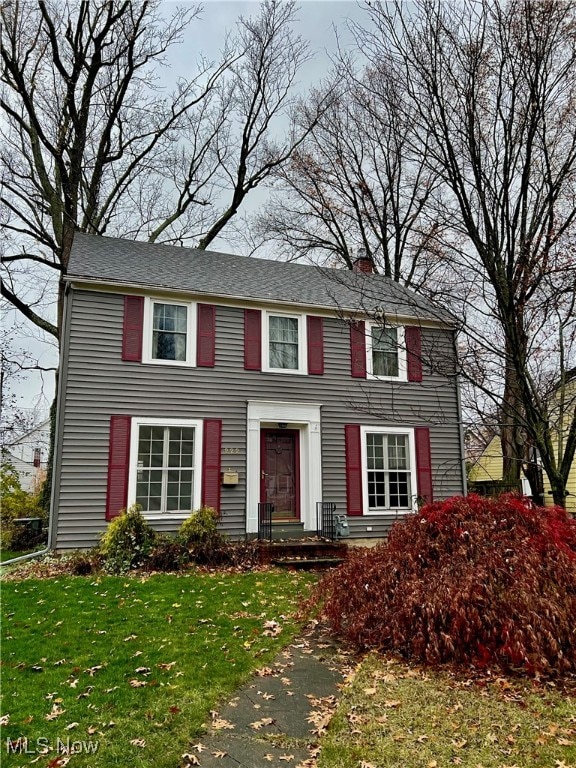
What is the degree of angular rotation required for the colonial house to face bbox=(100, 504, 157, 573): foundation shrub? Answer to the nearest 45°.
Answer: approximately 45° to its right

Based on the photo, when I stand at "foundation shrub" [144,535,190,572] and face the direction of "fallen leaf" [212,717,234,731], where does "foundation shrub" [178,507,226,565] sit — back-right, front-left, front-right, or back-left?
back-left

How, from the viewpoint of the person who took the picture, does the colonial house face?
facing the viewer

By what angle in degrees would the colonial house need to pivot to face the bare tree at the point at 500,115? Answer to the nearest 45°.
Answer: approximately 45° to its left

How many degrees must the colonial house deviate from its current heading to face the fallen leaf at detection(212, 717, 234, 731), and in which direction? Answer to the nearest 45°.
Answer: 0° — it already faces it

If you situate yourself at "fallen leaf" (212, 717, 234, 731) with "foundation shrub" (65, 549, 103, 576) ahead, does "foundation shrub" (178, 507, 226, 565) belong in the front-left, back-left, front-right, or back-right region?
front-right

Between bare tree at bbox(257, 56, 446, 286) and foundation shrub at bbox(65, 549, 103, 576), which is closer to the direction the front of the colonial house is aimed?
the foundation shrub

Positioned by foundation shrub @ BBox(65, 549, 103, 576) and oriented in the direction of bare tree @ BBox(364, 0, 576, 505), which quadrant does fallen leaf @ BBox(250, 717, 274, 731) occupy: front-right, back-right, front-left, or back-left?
front-right

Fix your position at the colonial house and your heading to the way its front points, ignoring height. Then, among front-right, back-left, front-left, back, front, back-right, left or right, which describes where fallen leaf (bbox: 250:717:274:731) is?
front

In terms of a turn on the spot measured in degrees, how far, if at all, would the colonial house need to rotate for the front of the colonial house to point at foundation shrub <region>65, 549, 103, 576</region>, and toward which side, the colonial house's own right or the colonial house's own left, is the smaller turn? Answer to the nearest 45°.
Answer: approximately 45° to the colonial house's own right
